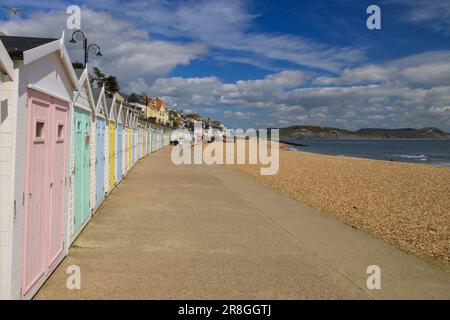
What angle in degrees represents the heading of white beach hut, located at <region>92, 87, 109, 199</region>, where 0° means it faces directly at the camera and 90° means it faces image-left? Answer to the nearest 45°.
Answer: approximately 270°

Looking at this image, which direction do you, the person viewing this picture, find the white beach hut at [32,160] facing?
facing the viewer and to the right of the viewer
